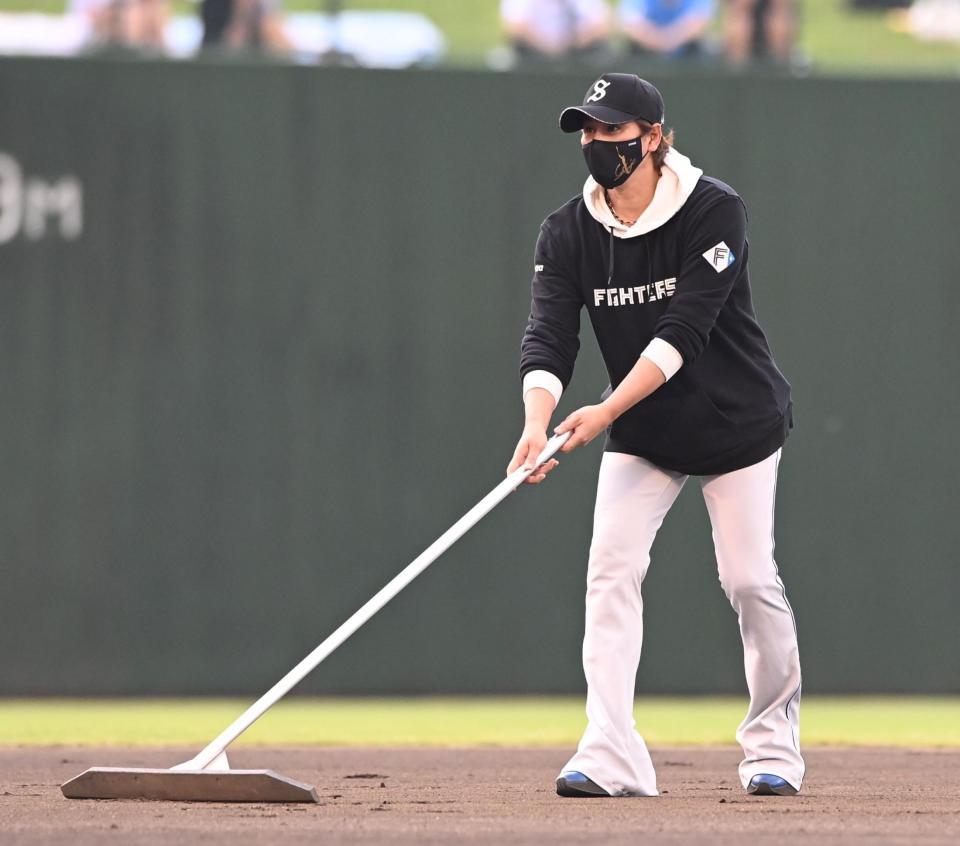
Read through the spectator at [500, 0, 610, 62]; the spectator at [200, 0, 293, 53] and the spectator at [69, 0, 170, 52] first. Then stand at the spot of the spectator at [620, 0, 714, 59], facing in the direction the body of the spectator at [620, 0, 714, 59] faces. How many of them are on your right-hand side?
3

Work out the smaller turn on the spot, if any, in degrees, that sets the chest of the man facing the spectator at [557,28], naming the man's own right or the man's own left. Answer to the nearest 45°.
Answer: approximately 135° to the man's own right

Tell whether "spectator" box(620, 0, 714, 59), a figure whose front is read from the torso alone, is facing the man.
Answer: yes

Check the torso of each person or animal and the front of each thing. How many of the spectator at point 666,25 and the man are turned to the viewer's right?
0

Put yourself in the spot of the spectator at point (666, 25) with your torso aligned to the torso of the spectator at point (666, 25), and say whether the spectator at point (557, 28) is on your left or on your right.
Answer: on your right

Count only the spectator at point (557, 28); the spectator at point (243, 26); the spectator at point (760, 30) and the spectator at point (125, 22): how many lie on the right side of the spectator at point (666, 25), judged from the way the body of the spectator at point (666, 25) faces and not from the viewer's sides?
3

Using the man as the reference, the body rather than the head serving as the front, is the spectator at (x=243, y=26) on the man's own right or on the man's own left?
on the man's own right

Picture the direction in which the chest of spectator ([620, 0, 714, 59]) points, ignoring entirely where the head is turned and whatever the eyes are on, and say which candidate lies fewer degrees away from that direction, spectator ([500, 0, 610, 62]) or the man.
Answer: the man

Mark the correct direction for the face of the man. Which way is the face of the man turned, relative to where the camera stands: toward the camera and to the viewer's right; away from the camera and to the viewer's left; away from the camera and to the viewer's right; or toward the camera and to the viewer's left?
toward the camera and to the viewer's left

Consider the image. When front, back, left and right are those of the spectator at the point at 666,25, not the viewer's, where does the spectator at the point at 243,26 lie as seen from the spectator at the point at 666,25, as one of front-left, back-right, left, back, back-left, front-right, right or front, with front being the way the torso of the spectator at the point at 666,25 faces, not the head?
right

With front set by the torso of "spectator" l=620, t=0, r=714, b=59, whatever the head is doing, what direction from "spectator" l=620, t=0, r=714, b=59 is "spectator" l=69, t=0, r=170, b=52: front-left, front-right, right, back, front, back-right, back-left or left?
right

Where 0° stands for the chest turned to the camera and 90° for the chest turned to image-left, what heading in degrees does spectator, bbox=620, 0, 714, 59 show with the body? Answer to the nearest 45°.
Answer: approximately 0°

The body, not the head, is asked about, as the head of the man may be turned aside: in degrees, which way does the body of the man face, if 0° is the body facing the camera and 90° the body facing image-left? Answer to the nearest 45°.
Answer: approximately 45°
